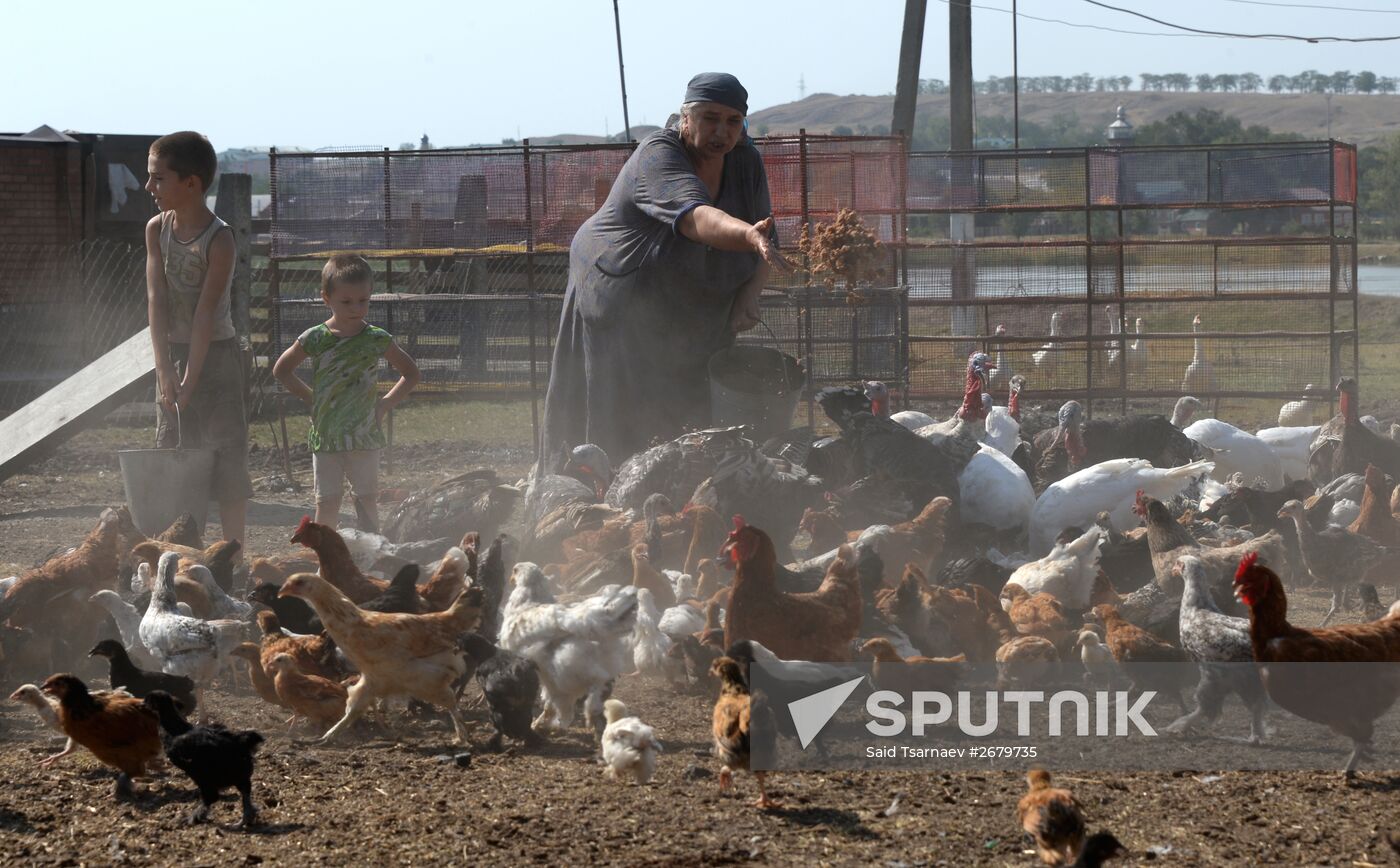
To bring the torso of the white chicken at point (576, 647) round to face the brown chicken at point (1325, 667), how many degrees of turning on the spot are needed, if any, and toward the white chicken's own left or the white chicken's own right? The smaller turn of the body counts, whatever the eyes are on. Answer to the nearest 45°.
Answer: approximately 180°

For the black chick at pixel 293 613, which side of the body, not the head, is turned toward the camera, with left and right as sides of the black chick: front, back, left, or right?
left

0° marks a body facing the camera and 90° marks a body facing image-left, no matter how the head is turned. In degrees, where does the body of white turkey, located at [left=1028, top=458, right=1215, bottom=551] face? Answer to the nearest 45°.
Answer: approximately 90°

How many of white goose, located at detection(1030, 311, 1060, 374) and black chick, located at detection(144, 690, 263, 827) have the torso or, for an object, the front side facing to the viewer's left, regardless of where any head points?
1

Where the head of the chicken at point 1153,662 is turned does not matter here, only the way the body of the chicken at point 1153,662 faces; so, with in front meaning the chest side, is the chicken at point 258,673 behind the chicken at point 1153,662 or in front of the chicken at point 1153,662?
in front

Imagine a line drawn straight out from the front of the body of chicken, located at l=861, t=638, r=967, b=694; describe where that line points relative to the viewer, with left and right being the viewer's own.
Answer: facing to the left of the viewer

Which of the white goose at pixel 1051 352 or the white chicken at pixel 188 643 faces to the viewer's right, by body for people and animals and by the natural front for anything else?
the white goose

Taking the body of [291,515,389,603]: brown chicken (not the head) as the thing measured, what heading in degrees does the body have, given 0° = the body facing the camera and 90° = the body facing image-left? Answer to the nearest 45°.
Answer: approximately 90°

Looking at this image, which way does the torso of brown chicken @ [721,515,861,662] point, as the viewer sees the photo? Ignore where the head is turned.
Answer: to the viewer's left

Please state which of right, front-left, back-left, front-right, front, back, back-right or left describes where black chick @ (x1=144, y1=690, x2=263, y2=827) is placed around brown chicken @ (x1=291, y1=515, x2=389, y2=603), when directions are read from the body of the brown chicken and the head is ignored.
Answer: left

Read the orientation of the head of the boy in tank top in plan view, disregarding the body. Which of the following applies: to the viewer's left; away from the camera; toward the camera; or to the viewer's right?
to the viewer's left

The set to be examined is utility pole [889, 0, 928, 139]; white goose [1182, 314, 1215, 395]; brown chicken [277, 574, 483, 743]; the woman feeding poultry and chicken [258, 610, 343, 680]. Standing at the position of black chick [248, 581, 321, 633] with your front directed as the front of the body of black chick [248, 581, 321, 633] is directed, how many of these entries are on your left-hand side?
2

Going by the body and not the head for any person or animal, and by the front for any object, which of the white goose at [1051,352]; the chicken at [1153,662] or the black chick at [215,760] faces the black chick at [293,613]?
the chicken
